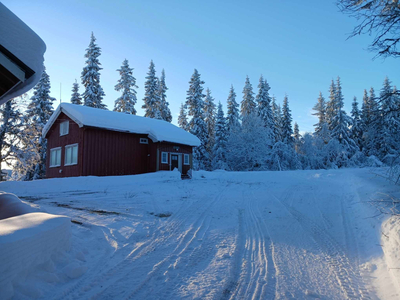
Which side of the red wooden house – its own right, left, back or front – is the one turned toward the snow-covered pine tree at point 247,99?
left

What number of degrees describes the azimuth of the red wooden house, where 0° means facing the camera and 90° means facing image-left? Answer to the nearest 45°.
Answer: approximately 315°

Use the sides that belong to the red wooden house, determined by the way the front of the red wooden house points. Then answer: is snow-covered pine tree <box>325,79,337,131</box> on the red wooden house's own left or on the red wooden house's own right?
on the red wooden house's own left

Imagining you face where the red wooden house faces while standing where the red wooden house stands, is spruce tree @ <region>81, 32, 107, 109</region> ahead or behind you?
behind

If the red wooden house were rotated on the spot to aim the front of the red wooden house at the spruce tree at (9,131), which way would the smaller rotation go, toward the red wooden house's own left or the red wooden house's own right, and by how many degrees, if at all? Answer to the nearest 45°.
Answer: approximately 135° to the red wooden house's own right

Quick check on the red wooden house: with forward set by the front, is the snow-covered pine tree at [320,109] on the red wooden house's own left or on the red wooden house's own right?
on the red wooden house's own left

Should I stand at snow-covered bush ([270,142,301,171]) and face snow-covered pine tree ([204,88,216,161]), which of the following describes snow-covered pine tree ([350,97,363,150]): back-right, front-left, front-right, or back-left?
back-right

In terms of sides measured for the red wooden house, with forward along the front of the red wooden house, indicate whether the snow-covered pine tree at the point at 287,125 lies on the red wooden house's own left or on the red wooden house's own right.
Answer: on the red wooden house's own left

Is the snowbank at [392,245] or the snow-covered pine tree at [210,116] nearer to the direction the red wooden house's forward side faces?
the snowbank

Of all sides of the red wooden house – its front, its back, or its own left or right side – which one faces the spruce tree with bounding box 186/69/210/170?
left
